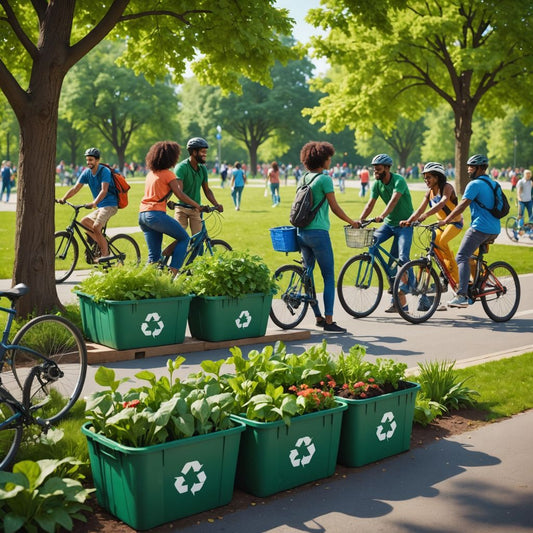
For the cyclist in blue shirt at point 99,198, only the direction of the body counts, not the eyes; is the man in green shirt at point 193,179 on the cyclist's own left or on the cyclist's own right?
on the cyclist's own left

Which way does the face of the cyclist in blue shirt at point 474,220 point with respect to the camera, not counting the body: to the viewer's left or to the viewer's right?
to the viewer's left

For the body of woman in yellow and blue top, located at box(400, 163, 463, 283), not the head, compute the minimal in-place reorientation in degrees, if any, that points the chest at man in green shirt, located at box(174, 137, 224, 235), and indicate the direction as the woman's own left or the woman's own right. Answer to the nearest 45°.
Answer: approximately 45° to the woman's own right

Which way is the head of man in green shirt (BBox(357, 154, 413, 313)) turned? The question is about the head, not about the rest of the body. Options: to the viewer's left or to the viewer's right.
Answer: to the viewer's left

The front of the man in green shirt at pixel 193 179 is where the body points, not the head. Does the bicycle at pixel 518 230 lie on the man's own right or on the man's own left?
on the man's own left

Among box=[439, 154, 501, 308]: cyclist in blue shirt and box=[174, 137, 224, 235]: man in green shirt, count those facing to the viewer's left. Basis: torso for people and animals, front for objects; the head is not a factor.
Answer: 1

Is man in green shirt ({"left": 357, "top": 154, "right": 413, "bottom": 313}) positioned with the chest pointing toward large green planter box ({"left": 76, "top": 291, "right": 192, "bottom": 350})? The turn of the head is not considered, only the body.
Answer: yes

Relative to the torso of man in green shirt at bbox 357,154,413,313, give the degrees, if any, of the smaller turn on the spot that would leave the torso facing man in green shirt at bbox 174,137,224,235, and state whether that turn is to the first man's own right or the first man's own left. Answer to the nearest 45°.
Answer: approximately 45° to the first man's own right
